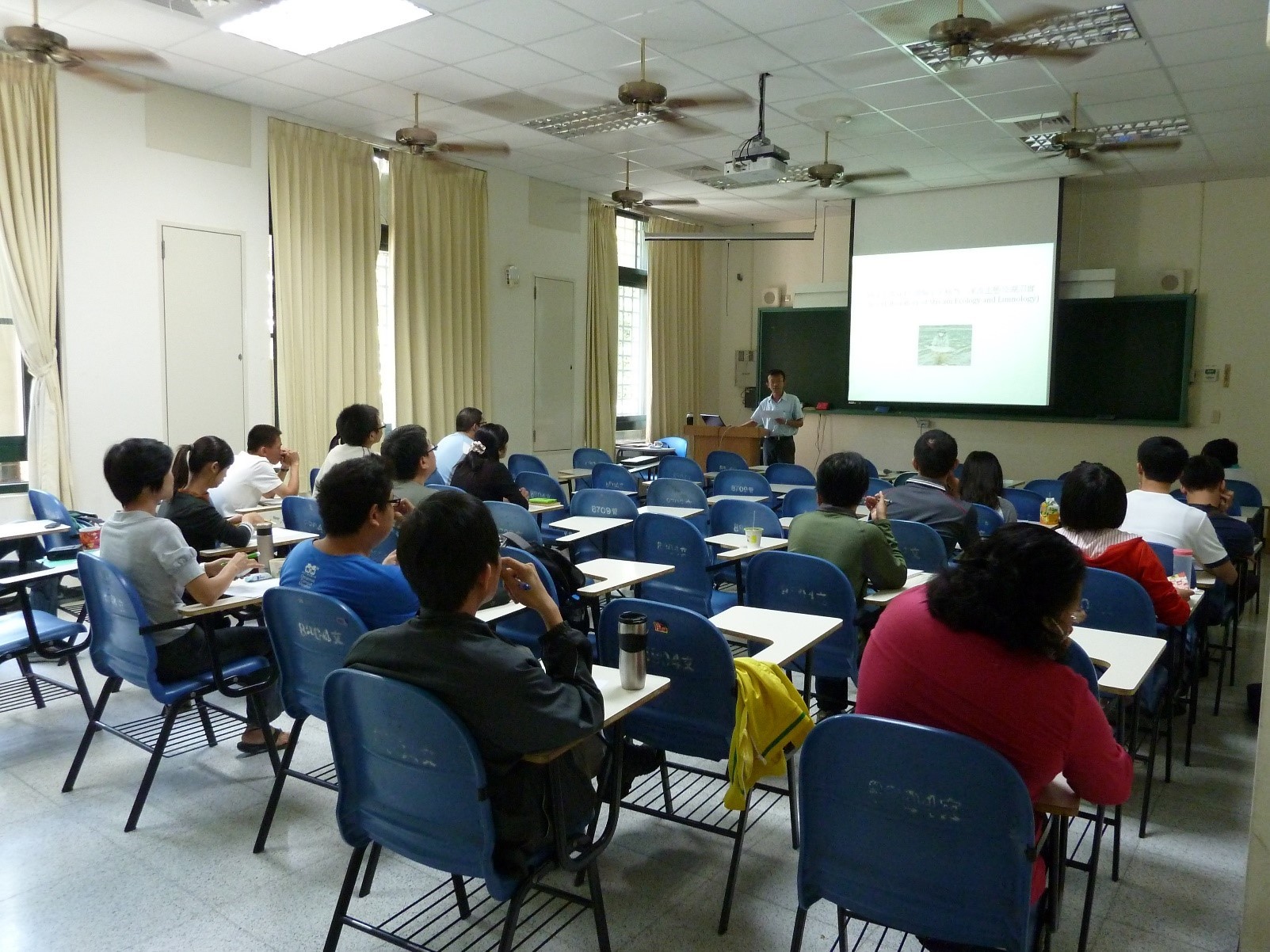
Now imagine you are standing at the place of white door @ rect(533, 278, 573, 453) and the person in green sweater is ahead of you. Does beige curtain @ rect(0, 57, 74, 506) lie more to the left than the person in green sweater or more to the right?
right

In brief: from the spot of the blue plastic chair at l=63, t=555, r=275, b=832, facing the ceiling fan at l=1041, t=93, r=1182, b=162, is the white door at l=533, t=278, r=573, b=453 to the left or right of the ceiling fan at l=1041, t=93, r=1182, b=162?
left

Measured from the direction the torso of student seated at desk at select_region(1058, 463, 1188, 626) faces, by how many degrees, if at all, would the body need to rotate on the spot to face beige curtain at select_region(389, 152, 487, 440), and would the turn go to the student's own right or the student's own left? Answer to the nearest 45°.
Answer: approximately 45° to the student's own left

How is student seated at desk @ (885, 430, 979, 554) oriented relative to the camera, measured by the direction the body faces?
away from the camera

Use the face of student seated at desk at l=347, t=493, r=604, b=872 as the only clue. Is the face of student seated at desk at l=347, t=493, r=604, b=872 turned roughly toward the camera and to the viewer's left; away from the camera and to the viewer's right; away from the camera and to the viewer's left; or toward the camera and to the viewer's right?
away from the camera and to the viewer's right

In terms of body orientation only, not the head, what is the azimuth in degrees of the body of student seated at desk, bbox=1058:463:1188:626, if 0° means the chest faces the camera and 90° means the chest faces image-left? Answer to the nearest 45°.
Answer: approximately 180°

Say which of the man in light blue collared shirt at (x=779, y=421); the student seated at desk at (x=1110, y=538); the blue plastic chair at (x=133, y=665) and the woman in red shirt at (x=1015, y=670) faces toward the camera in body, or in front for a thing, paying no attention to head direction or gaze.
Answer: the man in light blue collared shirt

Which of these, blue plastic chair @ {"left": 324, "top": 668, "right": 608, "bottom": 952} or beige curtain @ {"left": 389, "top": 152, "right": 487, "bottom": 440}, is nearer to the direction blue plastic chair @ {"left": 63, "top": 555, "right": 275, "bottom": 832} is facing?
the beige curtain
